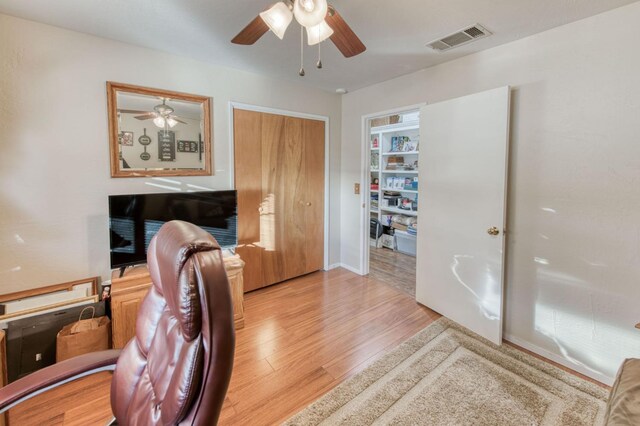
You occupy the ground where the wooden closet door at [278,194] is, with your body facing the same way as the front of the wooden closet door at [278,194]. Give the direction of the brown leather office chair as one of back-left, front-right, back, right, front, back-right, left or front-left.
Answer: front-right

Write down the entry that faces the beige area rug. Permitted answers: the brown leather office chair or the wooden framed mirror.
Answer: the wooden framed mirror

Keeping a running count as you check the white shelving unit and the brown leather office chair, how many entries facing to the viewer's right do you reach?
0

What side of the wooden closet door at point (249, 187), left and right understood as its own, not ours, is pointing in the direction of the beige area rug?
front

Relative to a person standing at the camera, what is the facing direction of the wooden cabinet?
facing the viewer and to the right of the viewer

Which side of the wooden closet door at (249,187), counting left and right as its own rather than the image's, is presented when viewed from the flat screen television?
right
